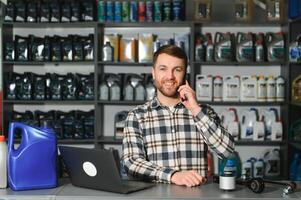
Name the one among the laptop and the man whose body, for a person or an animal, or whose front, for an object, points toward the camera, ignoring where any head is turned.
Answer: the man

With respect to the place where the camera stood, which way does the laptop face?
facing away from the viewer and to the right of the viewer

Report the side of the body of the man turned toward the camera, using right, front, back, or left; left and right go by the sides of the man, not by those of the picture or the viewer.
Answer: front

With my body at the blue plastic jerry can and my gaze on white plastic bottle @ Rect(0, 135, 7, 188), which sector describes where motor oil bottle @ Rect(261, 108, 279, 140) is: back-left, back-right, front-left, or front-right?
back-right

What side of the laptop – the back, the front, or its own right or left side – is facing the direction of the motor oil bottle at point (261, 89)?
front

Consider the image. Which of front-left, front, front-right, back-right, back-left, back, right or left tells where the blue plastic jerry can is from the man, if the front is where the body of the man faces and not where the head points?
front-right

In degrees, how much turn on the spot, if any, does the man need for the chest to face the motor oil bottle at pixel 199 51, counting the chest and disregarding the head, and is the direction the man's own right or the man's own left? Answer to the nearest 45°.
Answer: approximately 180°

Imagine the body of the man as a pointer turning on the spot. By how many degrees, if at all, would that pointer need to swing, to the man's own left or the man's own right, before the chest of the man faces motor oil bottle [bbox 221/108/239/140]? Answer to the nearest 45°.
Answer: approximately 180°

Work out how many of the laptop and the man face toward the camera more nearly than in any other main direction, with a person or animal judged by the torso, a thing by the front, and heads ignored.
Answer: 1

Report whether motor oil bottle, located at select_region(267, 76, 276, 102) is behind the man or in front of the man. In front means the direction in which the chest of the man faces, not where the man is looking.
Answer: behind

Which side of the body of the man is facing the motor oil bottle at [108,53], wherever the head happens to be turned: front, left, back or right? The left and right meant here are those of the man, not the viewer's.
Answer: back
